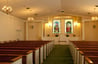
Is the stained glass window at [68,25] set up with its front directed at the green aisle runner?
yes

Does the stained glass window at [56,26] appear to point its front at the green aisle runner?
yes

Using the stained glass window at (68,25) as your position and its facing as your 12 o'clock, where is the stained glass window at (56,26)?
the stained glass window at (56,26) is roughly at 3 o'clock from the stained glass window at (68,25).

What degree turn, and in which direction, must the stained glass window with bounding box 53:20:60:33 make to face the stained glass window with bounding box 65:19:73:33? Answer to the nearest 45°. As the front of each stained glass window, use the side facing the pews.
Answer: approximately 90° to its left

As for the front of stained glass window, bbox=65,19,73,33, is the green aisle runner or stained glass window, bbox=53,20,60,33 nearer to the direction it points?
the green aisle runner

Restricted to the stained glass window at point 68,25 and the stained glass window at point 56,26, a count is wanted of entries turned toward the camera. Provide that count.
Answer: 2

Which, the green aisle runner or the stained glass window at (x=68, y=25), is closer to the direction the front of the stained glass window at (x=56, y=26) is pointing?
the green aisle runner

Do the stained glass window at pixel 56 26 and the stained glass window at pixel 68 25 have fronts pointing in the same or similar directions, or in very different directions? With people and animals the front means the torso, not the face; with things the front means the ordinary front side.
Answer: same or similar directions

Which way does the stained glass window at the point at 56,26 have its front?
toward the camera
